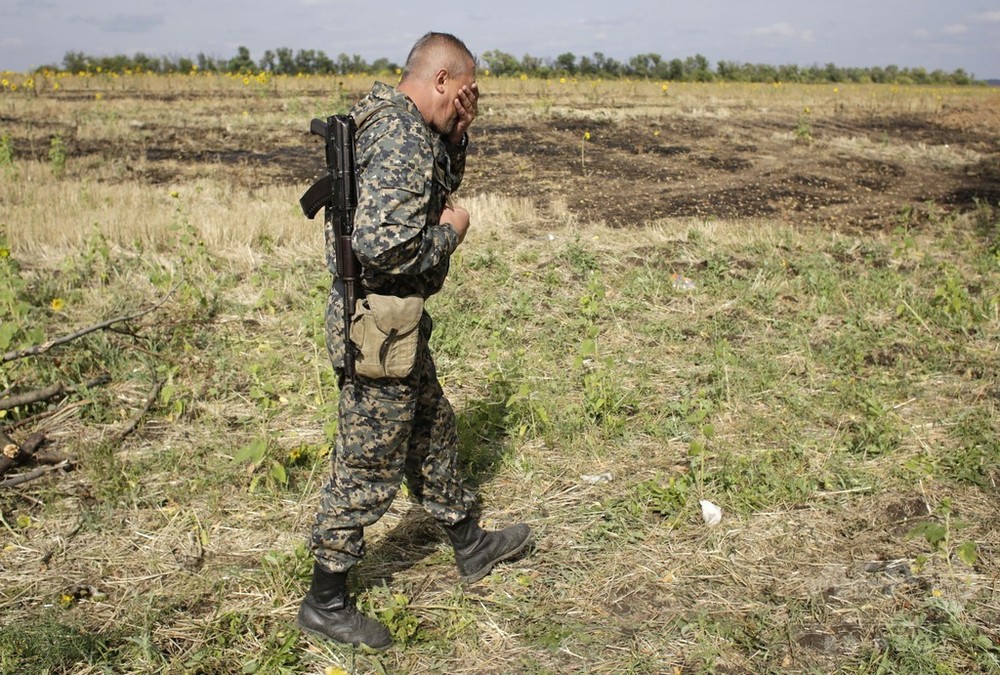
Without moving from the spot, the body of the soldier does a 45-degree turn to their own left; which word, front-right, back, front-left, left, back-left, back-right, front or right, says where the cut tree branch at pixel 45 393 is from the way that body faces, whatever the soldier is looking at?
left

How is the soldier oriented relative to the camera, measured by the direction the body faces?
to the viewer's right

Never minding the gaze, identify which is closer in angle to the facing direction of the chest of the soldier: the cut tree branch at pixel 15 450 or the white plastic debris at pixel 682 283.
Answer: the white plastic debris

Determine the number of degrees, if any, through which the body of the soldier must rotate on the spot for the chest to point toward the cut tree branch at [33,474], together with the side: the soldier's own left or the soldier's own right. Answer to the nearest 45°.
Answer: approximately 135° to the soldier's own left

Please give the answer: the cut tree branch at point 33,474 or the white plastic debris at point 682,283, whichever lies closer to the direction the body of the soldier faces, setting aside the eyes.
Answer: the white plastic debris

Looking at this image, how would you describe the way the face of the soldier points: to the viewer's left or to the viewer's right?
to the viewer's right

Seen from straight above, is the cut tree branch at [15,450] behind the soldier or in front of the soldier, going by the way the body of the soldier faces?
behind

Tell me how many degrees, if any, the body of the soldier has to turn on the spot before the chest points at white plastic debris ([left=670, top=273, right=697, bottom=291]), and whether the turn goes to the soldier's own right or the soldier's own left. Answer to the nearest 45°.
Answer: approximately 45° to the soldier's own left

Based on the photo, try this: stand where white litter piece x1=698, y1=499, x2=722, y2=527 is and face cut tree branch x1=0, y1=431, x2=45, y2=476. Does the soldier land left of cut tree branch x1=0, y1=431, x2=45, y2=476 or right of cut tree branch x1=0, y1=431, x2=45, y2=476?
left
